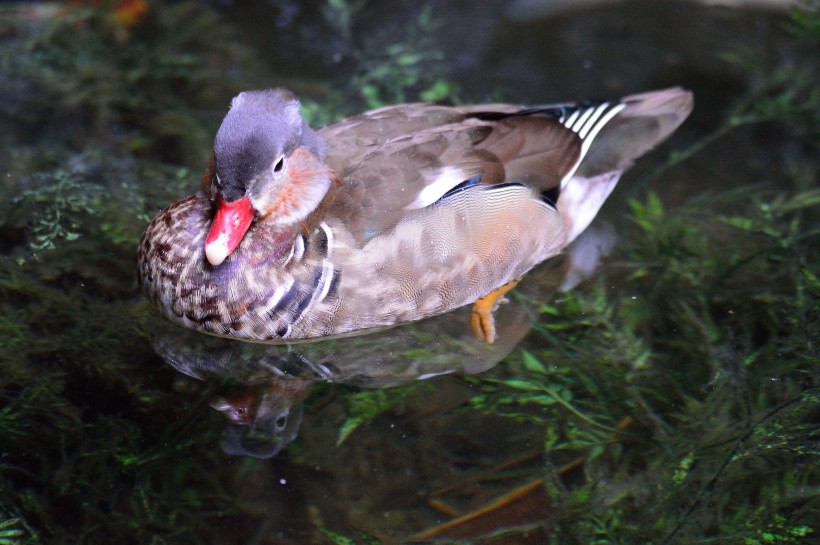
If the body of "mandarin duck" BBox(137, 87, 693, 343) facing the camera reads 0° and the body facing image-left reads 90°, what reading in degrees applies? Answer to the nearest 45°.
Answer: approximately 45°
